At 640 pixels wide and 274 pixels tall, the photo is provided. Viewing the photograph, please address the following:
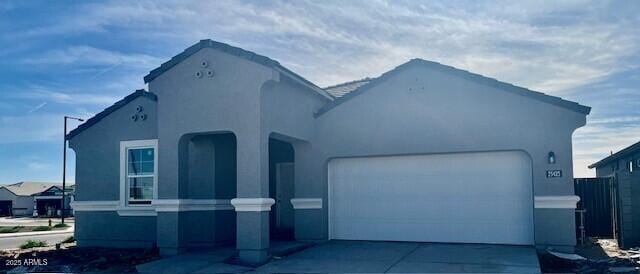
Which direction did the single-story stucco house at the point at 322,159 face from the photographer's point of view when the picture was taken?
facing the viewer

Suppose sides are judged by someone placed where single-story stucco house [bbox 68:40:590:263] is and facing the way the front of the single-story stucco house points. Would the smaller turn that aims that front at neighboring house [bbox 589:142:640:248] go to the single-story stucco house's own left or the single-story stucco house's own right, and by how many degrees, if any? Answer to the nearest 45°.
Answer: approximately 90° to the single-story stucco house's own left
